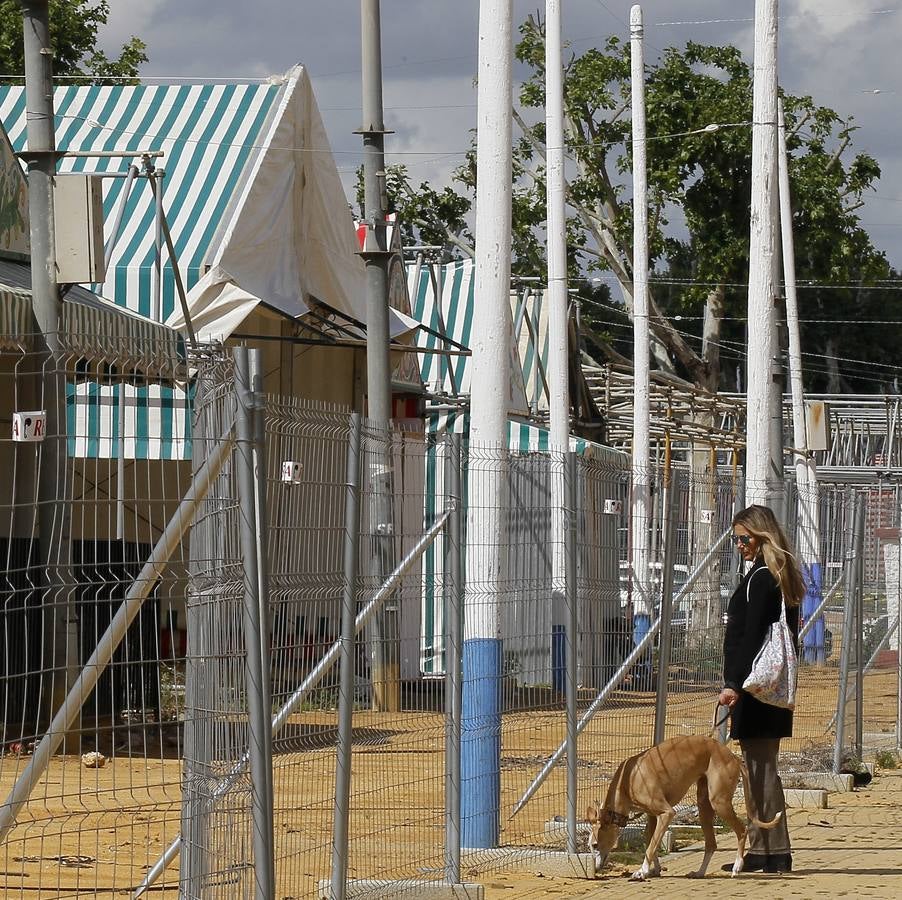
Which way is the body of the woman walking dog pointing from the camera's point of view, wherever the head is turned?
to the viewer's left

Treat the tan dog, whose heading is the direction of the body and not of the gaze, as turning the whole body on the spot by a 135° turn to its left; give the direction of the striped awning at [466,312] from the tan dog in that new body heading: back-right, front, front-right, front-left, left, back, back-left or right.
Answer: back-left

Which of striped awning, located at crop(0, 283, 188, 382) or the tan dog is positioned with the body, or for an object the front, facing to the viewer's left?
the tan dog

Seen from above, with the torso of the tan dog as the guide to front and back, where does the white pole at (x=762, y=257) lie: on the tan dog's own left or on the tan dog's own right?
on the tan dog's own right

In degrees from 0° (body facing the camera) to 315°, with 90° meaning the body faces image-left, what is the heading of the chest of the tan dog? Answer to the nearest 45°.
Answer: approximately 90°

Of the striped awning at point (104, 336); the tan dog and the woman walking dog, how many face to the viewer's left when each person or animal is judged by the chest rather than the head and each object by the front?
2

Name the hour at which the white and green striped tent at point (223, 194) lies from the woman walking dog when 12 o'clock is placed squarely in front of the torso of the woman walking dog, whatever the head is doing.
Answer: The white and green striped tent is roughly at 2 o'clock from the woman walking dog.

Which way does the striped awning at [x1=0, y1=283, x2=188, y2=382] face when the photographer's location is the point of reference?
facing the viewer and to the right of the viewer
